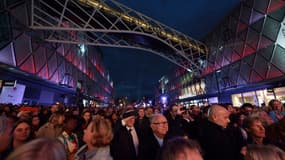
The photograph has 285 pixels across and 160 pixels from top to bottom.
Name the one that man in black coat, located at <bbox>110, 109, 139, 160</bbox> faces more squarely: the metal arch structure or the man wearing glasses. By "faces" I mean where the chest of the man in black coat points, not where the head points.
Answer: the man wearing glasses

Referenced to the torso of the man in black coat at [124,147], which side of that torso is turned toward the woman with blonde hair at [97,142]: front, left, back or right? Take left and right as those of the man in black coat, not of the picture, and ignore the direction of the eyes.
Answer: right

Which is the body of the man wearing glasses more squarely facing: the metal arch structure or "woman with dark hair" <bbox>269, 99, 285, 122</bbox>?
the woman with dark hair

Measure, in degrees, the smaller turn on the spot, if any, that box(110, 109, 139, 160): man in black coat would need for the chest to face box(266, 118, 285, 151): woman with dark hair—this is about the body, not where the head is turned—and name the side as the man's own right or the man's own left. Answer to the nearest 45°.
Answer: approximately 45° to the man's own left

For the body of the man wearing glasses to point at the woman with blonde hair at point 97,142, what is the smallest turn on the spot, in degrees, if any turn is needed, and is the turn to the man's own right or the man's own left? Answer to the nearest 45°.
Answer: approximately 90° to the man's own right

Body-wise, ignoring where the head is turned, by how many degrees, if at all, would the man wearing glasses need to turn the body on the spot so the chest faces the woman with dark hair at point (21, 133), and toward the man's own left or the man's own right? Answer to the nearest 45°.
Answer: approximately 135° to the man's own right

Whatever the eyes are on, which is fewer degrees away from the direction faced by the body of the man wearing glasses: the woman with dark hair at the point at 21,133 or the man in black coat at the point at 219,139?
the man in black coat

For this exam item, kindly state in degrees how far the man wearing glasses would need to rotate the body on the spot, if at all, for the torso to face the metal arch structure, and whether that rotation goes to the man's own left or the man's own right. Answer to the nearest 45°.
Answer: approximately 180°

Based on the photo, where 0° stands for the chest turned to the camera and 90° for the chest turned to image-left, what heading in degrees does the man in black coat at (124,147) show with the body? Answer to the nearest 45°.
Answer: approximately 315°

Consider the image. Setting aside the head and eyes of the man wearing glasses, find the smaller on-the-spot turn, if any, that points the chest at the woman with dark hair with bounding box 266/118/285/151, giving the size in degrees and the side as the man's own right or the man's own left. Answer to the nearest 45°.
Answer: approximately 45° to the man's own left

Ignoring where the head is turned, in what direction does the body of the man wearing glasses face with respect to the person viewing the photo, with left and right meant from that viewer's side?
facing the viewer and to the right of the viewer

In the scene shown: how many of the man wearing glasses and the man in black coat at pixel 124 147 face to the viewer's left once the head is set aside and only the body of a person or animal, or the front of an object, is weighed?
0

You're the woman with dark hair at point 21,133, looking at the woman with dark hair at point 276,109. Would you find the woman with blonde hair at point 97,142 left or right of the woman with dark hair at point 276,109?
right

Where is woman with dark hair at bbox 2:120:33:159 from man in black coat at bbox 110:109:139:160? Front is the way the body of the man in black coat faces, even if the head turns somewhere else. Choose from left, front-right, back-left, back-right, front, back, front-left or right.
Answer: back-right

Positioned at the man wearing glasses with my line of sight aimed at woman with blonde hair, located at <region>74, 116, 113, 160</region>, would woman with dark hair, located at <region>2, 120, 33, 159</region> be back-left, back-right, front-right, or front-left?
front-right
